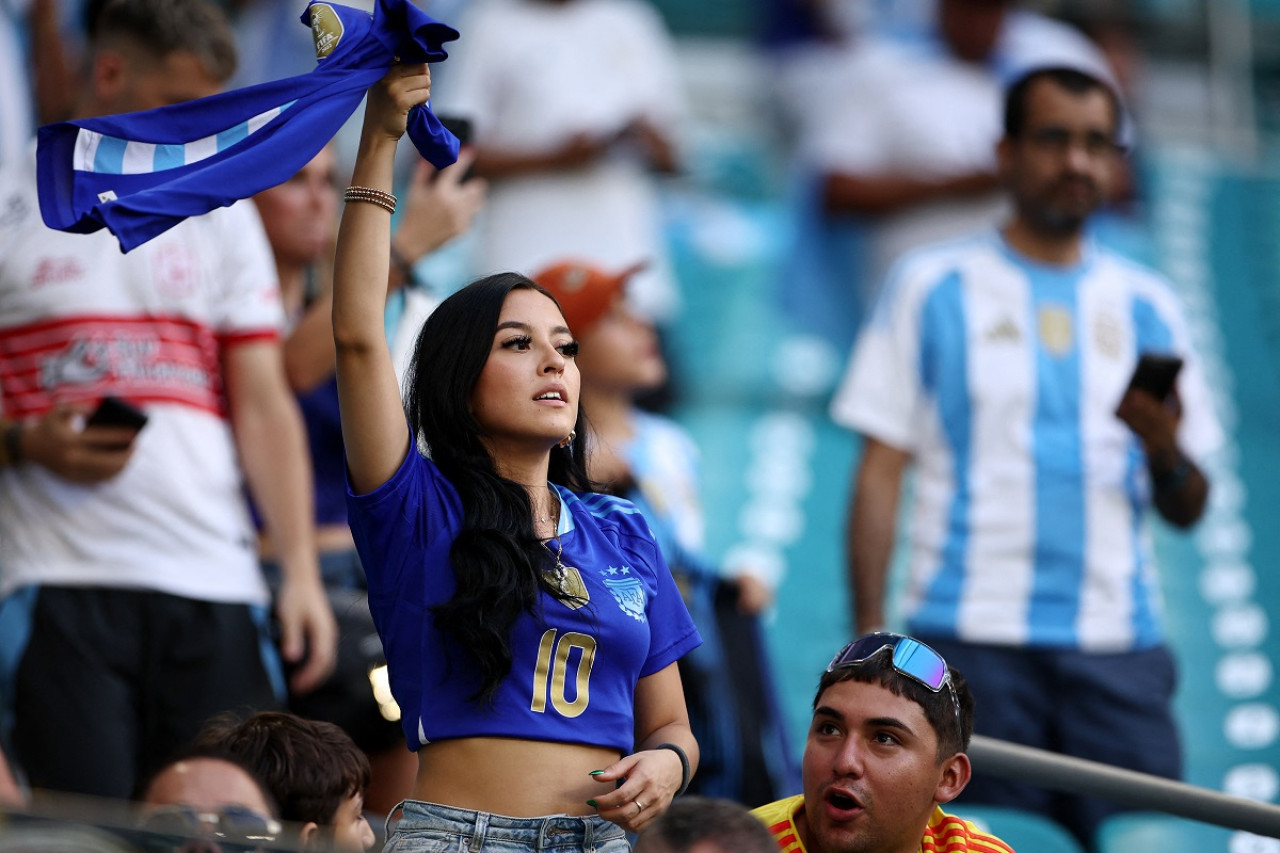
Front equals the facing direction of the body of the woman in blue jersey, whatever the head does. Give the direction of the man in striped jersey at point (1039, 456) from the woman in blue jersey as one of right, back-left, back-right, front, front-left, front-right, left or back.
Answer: left

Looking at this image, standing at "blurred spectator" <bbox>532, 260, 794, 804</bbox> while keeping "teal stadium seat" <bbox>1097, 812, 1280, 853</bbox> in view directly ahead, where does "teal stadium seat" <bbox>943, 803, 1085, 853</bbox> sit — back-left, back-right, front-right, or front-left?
front-right

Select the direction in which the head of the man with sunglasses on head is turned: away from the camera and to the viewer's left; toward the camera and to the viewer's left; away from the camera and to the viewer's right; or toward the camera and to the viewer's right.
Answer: toward the camera and to the viewer's left

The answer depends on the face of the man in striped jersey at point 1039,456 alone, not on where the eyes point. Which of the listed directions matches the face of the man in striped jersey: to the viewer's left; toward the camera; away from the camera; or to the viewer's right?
toward the camera

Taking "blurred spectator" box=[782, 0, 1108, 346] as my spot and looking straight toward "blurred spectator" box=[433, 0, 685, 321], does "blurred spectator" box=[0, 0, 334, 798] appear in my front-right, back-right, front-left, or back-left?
front-left

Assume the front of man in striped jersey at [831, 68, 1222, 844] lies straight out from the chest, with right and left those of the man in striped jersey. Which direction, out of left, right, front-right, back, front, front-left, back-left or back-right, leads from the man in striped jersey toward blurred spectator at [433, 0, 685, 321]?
back-right

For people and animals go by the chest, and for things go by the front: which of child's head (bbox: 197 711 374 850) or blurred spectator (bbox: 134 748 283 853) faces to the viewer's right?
the child's head

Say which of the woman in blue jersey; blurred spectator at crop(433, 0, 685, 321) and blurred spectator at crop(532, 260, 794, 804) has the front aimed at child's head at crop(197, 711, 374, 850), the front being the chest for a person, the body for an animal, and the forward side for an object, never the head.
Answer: blurred spectator at crop(433, 0, 685, 321)

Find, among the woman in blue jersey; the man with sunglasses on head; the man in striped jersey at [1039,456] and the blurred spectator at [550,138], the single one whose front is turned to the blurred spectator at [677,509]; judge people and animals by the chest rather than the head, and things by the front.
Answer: the blurred spectator at [550,138]

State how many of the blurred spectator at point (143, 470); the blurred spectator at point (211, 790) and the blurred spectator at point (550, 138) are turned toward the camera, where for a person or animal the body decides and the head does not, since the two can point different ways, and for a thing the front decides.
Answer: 3

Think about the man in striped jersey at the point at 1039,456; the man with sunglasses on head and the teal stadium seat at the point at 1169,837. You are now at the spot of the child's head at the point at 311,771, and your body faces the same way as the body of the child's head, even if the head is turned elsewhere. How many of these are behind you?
0

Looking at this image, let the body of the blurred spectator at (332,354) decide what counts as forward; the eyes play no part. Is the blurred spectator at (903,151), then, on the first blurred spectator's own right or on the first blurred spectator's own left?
on the first blurred spectator's own left

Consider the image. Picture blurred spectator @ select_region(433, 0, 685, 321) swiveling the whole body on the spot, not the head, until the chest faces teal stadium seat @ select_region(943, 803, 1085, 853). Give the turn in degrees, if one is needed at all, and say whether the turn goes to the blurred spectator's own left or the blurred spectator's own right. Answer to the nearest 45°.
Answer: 0° — they already face it

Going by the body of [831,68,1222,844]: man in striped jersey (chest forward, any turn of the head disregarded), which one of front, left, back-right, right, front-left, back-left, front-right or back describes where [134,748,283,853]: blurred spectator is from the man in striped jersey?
front-right

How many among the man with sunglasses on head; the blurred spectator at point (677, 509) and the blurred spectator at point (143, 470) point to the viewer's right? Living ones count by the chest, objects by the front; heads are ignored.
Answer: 1

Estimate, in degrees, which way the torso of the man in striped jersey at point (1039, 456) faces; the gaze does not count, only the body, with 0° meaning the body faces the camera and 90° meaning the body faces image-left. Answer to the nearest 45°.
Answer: approximately 0°

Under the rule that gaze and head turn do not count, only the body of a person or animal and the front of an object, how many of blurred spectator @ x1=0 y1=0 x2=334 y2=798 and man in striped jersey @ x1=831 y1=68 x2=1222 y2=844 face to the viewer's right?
0

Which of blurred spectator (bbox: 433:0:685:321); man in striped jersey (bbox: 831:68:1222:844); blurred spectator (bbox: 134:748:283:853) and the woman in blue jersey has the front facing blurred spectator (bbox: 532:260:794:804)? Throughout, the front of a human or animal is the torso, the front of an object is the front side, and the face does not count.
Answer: blurred spectator (bbox: 433:0:685:321)
